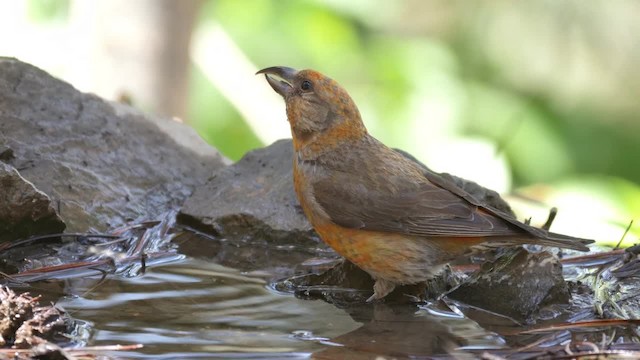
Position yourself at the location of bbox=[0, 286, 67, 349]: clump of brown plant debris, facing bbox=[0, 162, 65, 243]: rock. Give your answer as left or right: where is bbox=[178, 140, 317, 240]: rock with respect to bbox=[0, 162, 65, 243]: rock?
right

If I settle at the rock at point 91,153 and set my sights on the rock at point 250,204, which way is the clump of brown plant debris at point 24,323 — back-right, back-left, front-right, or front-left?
front-right

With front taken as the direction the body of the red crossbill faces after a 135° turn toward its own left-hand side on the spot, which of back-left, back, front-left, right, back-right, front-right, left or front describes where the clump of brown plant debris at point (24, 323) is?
right

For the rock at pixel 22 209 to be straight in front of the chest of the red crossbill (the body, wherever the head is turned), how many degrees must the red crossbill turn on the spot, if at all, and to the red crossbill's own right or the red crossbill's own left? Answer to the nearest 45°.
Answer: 0° — it already faces it

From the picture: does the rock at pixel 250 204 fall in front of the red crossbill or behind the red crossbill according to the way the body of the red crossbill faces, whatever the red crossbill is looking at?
in front

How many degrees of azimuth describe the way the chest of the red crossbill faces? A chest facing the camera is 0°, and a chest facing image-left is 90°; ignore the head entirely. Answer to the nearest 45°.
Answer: approximately 90°
